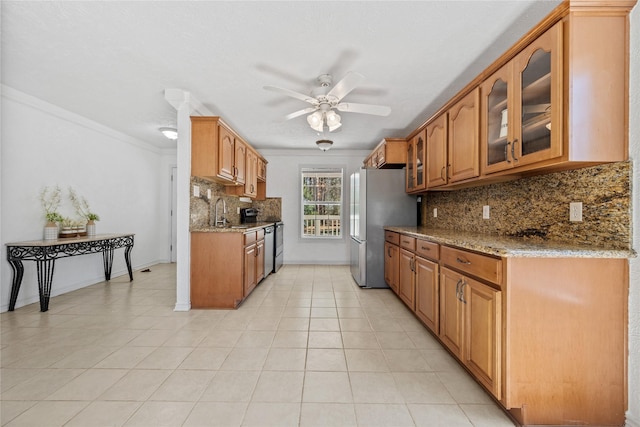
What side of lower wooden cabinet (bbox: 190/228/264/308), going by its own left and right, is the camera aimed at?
right

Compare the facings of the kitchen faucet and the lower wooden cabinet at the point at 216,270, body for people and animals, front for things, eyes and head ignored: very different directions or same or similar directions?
same or similar directions

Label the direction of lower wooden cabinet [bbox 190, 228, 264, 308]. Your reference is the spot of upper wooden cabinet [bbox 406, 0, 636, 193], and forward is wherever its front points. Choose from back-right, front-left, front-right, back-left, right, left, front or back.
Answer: front-right

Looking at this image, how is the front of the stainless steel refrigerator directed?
to the viewer's left

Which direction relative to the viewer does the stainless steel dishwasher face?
to the viewer's right

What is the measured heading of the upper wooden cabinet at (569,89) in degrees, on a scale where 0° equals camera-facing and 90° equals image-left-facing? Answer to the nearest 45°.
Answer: approximately 45°

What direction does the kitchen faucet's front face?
to the viewer's right

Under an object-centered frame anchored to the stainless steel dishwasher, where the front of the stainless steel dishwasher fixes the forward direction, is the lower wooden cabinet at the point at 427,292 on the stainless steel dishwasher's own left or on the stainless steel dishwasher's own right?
on the stainless steel dishwasher's own right

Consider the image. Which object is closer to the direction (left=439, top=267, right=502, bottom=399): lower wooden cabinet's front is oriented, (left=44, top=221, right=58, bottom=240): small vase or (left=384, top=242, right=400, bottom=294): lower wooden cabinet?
the small vase

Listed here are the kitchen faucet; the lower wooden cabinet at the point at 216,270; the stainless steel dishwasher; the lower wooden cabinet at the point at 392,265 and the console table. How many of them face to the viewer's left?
1

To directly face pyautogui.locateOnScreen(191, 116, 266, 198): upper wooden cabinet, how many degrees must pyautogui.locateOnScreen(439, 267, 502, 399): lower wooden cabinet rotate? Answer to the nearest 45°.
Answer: approximately 45° to its right

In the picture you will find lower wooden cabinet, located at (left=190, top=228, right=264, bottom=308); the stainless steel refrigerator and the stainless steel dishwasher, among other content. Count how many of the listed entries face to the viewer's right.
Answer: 2

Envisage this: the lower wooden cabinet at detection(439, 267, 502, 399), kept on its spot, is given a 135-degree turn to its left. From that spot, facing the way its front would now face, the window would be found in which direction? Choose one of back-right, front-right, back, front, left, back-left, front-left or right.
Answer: back-left

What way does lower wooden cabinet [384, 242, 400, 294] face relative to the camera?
to the viewer's left

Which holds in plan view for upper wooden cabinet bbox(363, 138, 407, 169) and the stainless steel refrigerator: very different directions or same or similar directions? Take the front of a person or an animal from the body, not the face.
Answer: same or similar directions
